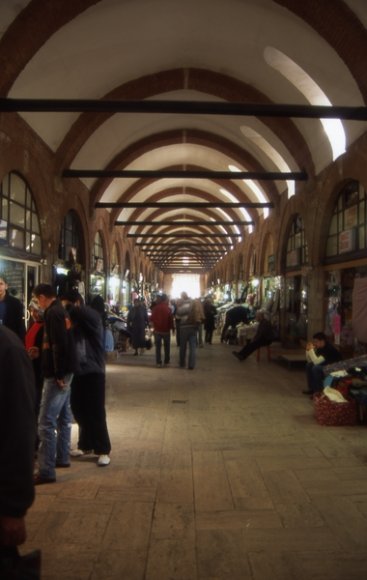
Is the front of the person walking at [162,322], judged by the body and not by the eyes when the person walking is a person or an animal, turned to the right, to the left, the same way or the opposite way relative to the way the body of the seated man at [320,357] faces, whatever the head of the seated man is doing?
to the right

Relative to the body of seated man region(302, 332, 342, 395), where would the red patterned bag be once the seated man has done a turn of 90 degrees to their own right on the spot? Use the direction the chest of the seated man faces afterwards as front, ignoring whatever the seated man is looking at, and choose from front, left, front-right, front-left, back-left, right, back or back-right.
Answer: back

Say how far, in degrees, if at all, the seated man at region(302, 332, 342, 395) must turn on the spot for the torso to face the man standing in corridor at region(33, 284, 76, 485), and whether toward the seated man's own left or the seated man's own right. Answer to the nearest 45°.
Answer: approximately 45° to the seated man's own left

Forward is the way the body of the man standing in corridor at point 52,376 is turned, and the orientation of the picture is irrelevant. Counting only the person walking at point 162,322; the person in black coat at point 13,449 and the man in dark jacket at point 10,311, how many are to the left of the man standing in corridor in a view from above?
1

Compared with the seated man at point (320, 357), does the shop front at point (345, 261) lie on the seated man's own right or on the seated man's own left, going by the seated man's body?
on the seated man's own right

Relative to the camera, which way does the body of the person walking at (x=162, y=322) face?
away from the camera

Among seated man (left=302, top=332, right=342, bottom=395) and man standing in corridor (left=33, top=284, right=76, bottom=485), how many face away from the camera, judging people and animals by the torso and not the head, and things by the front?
0

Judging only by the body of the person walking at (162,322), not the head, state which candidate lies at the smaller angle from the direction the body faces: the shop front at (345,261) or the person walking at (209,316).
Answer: the person walking

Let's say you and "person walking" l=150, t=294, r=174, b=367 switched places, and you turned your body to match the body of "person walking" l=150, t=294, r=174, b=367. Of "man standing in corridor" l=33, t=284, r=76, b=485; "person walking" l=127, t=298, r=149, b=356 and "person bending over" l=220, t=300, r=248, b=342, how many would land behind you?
1

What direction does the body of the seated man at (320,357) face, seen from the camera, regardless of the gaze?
to the viewer's left

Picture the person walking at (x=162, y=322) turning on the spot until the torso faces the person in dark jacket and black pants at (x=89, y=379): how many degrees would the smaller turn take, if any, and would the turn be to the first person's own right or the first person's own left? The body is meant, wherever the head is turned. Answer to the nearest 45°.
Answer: approximately 180°
